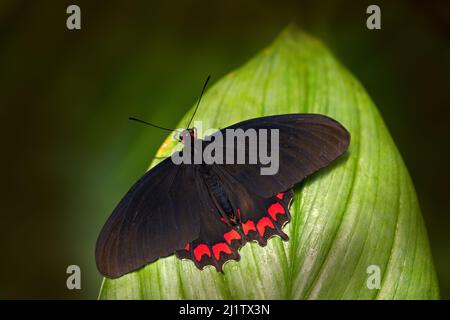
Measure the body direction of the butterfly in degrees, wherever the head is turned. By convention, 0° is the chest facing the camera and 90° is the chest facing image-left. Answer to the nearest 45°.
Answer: approximately 135°
